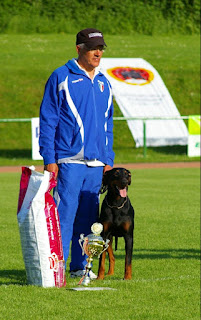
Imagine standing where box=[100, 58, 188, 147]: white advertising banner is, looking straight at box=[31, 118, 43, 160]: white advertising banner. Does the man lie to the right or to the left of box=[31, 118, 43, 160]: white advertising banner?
left

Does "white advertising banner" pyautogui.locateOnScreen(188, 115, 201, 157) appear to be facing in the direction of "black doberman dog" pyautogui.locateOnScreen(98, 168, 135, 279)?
yes

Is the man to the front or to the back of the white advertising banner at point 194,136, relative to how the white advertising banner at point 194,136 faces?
to the front

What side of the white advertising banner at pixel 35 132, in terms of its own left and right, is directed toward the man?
front

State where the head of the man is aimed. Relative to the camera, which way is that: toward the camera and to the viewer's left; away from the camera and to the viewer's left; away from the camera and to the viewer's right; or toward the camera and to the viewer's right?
toward the camera and to the viewer's right

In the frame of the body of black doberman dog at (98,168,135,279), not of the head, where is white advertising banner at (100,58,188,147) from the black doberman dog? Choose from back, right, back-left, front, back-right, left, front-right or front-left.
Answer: back

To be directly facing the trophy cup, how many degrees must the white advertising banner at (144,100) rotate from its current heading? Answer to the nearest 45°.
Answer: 0° — it already faces it

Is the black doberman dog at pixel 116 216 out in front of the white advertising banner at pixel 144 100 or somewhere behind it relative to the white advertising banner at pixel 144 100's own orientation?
in front

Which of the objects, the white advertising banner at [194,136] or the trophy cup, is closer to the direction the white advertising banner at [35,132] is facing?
the trophy cup

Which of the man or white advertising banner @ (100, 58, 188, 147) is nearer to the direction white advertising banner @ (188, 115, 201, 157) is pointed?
the man

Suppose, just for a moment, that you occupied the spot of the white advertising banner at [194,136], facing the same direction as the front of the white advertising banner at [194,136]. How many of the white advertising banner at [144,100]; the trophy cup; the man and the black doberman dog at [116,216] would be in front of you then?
3
